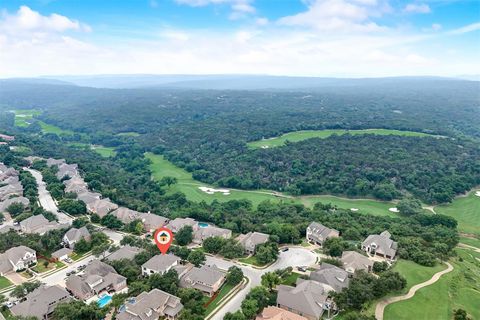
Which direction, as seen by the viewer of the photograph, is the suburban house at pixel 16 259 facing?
facing the viewer and to the right of the viewer

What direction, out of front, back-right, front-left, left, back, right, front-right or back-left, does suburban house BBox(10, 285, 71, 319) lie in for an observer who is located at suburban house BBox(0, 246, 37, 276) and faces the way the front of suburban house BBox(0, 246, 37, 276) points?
front-right

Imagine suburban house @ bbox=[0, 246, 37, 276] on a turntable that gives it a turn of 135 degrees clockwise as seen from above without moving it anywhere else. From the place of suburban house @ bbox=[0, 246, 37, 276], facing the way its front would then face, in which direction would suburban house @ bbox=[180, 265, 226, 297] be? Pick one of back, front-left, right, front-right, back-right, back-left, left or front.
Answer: back-left

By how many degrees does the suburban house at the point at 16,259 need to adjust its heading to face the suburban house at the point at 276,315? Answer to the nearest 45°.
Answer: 0° — it already faces it

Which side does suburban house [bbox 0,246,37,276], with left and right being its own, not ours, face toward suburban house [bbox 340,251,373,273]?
front

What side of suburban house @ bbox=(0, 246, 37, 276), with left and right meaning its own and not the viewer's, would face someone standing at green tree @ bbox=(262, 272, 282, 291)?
front

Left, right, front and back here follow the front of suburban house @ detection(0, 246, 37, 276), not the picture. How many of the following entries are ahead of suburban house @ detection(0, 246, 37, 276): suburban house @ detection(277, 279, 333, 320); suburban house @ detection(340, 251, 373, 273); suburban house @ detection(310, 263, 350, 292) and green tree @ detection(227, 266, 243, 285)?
4

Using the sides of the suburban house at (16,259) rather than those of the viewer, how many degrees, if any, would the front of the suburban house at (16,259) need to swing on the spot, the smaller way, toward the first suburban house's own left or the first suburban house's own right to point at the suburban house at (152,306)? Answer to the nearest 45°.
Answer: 0° — it already faces it

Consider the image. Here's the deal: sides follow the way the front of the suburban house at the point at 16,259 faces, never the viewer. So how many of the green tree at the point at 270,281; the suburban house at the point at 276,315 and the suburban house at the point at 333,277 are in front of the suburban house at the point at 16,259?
3

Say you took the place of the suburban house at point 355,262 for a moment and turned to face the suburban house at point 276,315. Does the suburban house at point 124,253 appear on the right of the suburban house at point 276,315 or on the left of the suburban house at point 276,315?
right

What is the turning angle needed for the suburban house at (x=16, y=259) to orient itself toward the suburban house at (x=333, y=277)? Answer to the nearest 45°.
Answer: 0° — it already faces it

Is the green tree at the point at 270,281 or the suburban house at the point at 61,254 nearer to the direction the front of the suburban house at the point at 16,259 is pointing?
the green tree

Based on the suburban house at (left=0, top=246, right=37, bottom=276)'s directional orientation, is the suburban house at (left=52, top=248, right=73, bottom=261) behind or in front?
in front
